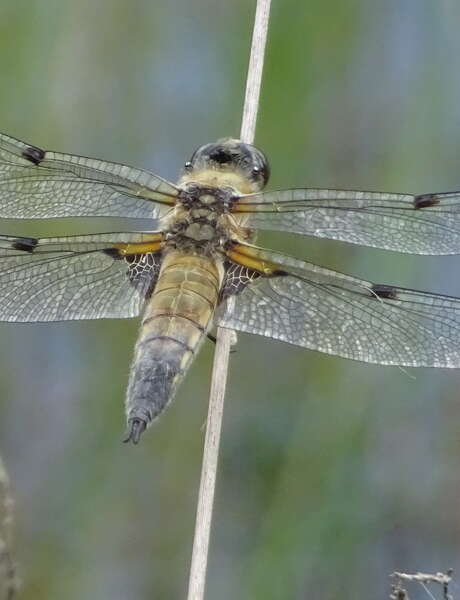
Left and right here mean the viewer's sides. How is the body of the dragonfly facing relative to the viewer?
facing away from the viewer
